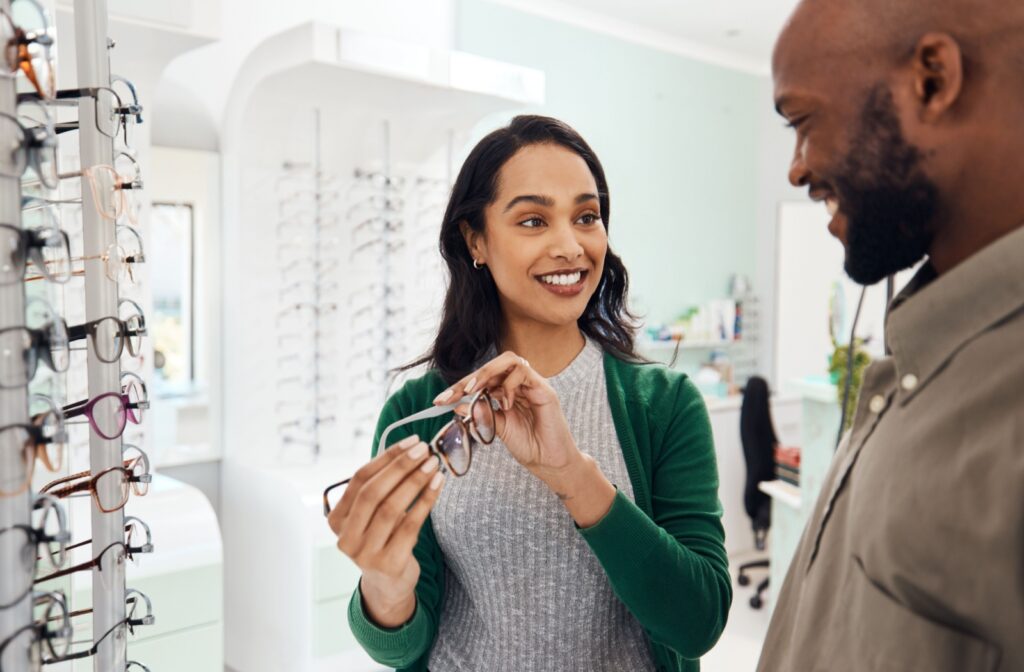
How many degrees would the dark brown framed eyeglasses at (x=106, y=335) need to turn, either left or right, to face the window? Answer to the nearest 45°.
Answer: approximately 135° to its left

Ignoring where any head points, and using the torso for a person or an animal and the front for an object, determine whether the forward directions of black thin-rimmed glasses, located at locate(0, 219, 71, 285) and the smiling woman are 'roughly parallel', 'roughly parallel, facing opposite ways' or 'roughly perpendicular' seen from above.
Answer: roughly perpendicular

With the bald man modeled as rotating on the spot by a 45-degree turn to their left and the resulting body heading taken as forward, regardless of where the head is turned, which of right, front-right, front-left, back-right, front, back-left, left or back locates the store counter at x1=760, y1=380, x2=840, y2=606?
back-right

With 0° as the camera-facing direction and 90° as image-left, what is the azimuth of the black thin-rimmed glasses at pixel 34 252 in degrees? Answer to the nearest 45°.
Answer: approximately 315°

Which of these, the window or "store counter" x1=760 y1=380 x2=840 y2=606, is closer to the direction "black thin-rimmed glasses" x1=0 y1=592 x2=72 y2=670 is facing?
the store counter

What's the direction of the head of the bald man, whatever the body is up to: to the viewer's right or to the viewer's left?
to the viewer's left

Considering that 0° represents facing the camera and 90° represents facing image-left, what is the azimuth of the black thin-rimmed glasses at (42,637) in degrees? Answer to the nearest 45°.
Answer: approximately 315°

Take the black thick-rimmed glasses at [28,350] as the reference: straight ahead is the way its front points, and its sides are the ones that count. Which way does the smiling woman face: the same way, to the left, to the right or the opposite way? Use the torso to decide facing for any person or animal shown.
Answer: to the right

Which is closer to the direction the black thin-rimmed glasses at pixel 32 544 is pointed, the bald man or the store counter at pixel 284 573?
the bald man

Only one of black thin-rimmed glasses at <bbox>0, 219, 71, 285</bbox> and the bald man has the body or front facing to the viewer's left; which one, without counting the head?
the bald man

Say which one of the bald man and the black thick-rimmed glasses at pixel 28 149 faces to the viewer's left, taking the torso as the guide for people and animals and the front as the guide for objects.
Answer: the bald man

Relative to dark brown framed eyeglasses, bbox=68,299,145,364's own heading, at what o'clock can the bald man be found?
The bald man is roughly at 12 o'clock from the dark brown framed eyeglasses.

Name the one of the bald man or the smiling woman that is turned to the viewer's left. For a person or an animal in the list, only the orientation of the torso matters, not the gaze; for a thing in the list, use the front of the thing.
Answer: the bald man

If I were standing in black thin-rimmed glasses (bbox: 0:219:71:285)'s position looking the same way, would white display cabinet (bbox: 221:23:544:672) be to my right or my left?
on my left

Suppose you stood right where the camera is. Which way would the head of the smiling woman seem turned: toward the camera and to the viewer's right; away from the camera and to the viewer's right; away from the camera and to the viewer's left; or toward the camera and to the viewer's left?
toward the camera and to the viewer's right

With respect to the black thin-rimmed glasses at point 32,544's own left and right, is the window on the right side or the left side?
on its left

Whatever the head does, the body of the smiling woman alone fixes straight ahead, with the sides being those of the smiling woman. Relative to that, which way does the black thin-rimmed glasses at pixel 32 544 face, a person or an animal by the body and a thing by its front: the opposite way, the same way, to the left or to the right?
to the left

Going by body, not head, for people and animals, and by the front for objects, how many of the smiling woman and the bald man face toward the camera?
1

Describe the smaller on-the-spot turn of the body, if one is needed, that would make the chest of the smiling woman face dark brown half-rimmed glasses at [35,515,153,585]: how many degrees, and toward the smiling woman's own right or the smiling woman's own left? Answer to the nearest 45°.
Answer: approximately 45° to the smiling woman's own right

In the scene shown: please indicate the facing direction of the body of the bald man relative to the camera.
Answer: to the viewer's left
